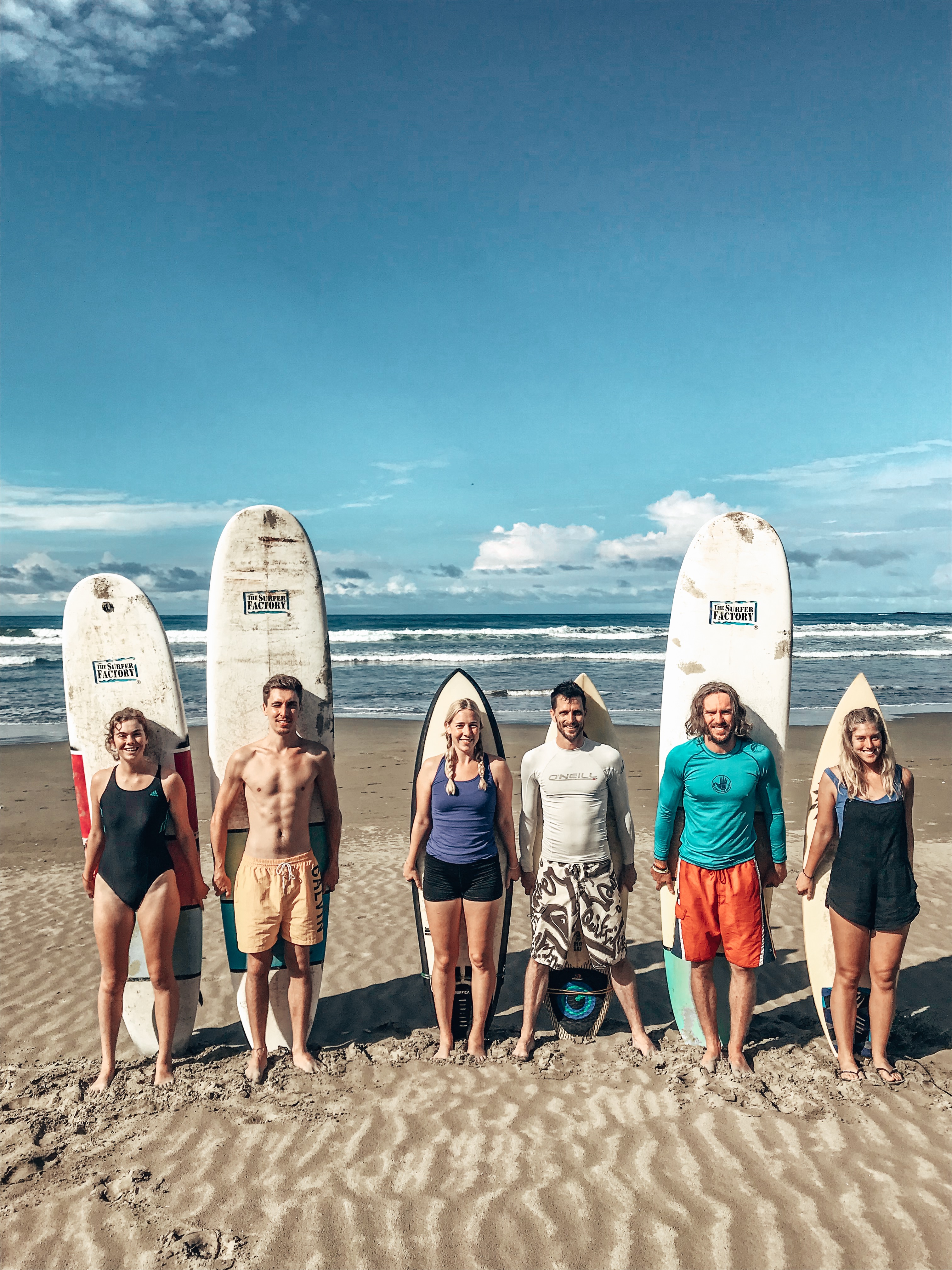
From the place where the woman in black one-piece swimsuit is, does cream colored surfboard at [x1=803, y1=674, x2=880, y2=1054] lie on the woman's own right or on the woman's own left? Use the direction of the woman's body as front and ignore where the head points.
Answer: on the woman's own left

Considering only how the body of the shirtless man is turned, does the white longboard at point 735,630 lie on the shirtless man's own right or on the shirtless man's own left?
on the shirtless man's own left

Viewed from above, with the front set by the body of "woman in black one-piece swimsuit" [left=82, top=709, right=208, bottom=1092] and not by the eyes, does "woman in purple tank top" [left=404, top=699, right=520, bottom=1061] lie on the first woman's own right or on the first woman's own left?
on the first woman's own left

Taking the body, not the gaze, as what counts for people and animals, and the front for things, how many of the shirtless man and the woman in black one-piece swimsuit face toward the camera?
2

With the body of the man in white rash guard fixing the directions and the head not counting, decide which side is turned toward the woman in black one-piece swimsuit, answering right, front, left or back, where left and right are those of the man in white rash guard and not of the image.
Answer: right

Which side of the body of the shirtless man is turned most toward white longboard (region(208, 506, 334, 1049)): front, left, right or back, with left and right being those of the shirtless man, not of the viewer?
back

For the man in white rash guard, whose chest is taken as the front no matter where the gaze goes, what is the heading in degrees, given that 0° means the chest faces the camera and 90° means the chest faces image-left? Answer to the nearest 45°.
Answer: approximately 0°

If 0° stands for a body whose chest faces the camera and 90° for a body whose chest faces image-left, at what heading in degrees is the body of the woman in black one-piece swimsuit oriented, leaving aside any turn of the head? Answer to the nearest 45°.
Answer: approximately 0°
